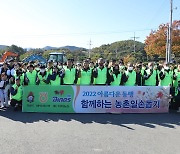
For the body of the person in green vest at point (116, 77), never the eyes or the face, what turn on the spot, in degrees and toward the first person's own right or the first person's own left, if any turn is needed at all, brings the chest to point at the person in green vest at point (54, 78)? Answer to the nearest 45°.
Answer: approximately 90° to the first person's own right

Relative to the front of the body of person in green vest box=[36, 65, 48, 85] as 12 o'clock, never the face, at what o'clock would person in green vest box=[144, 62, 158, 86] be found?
person in green vest box=[144, 62, 158, 86] is roughly at 9 o'clock from person in green vest box=[36, 65, 48, 85].

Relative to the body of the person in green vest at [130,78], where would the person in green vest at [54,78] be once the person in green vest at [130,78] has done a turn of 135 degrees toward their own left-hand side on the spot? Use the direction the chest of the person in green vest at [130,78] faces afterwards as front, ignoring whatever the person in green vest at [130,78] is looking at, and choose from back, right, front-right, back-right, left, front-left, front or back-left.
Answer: back-left

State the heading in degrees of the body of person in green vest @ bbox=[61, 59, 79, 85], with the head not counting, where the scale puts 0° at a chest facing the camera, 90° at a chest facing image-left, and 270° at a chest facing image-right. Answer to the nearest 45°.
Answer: approximately 0°

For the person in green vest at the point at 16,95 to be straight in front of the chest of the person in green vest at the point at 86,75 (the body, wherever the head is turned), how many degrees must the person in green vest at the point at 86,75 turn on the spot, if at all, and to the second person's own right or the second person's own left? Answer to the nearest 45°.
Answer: approximately 90° to the second person's own right

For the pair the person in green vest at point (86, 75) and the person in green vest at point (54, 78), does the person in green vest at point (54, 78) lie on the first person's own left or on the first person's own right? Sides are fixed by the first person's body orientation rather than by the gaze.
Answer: on the first person's own right

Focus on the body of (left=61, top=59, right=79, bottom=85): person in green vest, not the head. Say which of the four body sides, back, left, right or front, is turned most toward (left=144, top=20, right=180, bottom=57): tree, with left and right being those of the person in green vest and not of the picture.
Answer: back

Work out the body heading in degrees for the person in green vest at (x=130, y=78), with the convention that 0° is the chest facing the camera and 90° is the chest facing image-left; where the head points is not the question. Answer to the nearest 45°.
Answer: approximately 0°

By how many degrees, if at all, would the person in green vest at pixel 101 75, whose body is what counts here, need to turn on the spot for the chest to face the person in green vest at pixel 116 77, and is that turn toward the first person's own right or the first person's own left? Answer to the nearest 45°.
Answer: approximately 90° to the first person's own left
